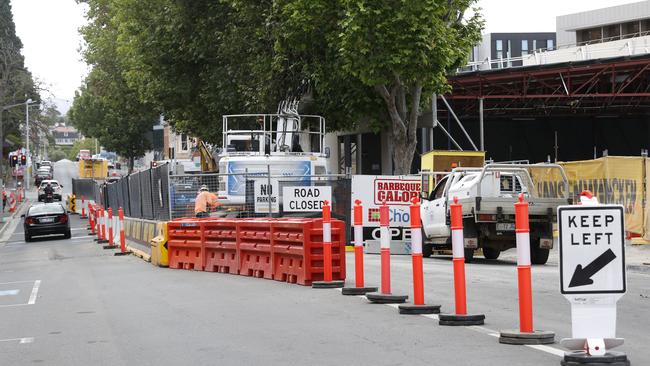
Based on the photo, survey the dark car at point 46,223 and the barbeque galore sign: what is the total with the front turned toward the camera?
1

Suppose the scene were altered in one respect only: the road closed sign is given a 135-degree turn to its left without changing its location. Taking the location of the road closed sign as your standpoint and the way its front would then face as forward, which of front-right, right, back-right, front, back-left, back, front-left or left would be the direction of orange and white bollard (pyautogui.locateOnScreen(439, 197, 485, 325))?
back-right

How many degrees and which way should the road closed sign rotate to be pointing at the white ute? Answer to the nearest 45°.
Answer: approximately 45° to its left

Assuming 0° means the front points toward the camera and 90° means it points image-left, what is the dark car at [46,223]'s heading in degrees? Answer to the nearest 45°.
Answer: approximately 180°

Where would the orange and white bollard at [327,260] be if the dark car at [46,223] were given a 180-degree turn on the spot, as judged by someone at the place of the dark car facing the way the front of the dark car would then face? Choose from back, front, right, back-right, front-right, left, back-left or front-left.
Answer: front

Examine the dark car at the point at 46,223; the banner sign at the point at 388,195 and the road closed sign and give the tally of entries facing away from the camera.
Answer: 1

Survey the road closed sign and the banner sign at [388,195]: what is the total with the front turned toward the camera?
2

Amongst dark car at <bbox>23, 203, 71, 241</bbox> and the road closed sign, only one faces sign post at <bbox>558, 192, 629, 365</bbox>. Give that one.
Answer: the road closed sign

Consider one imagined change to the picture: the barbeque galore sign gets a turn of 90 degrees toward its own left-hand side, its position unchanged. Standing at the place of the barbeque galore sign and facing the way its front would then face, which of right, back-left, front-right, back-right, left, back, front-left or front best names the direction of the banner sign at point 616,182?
front

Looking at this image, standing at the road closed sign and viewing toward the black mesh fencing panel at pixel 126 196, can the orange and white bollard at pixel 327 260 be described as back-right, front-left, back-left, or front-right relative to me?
back-left

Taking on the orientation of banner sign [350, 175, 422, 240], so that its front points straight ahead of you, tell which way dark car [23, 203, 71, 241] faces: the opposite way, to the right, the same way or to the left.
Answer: the opposite way

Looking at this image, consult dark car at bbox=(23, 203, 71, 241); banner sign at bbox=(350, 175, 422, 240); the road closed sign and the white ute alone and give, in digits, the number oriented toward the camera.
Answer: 2

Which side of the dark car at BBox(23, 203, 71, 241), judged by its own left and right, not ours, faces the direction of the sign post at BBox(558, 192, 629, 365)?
back
